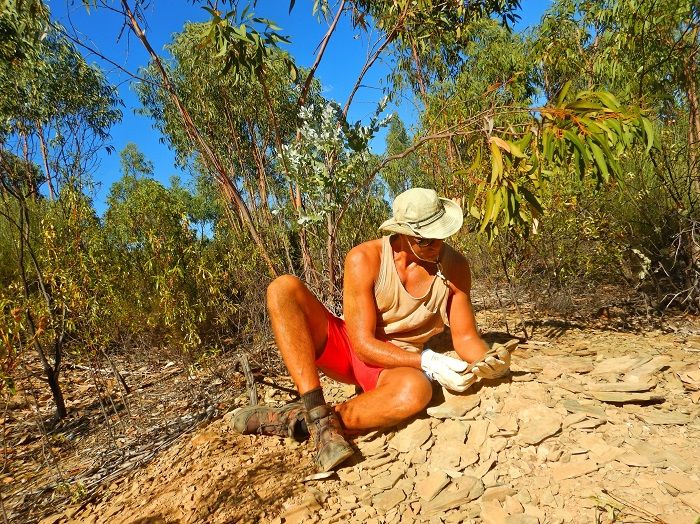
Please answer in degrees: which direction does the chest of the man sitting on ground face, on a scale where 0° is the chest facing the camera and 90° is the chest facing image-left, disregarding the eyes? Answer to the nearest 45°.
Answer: approximately 0°

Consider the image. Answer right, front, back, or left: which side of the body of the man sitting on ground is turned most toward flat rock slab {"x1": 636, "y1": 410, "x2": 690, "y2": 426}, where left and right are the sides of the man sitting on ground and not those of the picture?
left

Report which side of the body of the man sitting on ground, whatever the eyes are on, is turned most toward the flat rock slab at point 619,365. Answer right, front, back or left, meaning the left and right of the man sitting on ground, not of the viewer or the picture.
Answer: left

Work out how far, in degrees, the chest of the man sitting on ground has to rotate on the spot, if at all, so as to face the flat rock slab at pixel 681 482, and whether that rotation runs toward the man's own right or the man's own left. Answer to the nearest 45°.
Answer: approximately 45° to the man's own left

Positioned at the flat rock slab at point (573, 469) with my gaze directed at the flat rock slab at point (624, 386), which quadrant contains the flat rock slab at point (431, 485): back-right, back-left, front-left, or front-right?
back-left

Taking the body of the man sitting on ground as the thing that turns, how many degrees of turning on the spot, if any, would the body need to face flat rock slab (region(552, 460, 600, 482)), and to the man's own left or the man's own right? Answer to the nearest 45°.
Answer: approximately 45° to the man's own left

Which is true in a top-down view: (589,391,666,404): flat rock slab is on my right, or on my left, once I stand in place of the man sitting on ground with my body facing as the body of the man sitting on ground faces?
on my left

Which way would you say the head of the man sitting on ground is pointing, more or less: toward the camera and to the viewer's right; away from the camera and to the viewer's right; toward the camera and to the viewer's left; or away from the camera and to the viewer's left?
toward the camera and to the viewer's right
